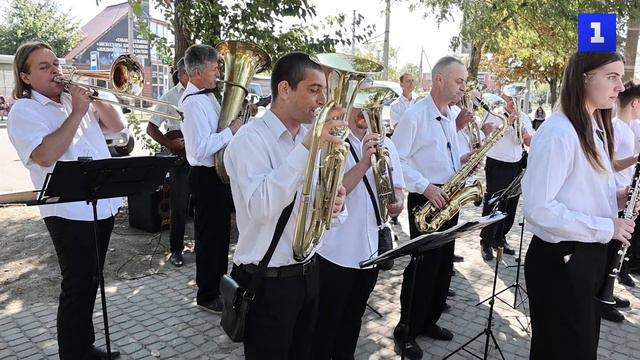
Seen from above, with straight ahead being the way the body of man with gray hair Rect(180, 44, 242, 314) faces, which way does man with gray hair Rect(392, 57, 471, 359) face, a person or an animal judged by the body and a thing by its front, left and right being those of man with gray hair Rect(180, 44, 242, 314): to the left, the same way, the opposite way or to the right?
to the right

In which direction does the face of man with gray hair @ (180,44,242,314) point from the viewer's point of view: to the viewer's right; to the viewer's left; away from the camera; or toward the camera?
to the viewer's right

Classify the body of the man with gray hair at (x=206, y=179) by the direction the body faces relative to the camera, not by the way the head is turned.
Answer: to the viewer's right

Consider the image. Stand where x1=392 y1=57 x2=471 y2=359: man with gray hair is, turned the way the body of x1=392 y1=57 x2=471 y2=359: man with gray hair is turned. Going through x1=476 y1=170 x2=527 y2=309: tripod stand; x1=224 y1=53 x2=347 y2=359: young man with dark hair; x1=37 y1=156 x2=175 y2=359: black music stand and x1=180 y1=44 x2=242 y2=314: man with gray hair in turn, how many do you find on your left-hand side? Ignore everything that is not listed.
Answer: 1

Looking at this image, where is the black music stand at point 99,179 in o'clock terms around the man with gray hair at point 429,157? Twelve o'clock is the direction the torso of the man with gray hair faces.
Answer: The black music stand is roughly at 3 o'clock from the man with gray hair.

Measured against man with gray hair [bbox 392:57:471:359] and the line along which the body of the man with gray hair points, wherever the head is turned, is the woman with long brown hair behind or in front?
in front

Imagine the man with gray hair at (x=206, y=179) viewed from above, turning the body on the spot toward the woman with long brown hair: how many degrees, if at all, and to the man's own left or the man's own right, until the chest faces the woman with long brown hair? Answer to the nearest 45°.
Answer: approximately 45° to the man's own right

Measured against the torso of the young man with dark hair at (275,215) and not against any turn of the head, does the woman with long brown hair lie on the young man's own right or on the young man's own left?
on the young man's own left

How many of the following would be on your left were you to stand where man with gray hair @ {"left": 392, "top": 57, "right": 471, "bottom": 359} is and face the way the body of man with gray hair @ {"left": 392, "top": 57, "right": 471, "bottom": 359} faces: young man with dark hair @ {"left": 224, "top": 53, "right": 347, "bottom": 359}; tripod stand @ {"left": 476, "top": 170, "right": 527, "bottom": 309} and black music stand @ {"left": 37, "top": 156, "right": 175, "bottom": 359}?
1
